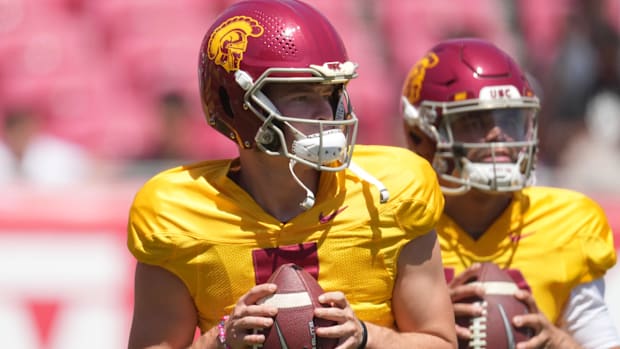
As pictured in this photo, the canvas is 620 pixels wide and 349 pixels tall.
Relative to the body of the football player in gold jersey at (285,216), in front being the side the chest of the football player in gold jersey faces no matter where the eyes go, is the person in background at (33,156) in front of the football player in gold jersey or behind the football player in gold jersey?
behind

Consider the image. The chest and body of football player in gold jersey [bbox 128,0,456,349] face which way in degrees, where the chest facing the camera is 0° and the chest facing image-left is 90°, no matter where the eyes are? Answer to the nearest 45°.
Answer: approximately 0°

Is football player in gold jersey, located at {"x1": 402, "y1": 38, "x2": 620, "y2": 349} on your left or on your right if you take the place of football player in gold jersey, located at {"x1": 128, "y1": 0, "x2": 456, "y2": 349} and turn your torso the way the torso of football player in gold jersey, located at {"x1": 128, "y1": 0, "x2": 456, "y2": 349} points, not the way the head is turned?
on your left
